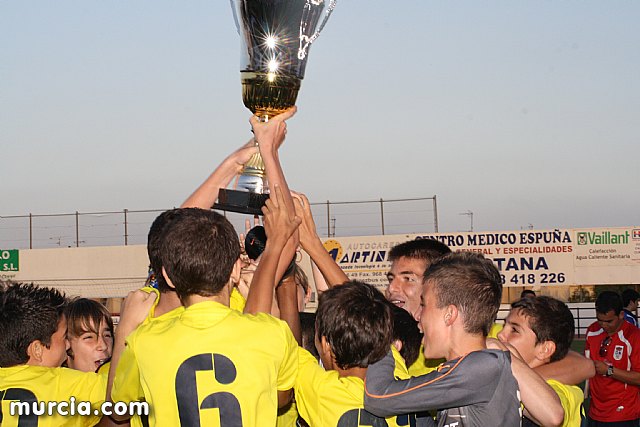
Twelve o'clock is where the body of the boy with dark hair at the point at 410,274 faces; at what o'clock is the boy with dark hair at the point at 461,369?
the boy with dark hair at the point at 461,369 is roughly at 10 o'clock from the boy with dark hair at the point at 410,274.

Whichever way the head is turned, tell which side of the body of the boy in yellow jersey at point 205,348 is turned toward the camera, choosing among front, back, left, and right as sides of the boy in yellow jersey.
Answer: back

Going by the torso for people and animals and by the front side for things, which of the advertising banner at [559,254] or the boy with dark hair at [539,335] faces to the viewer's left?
the boy with dark hair

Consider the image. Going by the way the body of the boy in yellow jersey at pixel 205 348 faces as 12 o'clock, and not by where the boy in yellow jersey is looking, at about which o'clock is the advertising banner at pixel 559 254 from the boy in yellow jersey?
The advertising banner is roughly at 1 o'clock from the boy in yellow jersey.

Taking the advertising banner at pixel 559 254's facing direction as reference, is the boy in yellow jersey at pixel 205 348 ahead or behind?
ahead

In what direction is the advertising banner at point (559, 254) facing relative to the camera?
toward the camera

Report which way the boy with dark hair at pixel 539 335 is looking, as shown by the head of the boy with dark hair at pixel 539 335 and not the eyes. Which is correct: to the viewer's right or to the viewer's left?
to the viewer's left

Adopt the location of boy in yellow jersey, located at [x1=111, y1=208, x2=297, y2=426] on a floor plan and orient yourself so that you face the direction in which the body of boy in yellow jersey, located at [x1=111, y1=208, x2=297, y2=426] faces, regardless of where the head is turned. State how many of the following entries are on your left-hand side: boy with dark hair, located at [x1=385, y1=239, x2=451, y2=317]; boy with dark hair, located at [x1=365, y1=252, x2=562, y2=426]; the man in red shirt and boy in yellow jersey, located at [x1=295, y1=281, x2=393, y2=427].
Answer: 0

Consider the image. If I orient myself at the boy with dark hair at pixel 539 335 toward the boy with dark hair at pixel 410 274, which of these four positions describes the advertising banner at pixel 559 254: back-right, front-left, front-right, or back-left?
front-right

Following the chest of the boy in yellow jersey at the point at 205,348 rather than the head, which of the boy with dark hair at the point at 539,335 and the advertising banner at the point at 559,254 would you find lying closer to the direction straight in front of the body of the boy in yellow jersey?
the advertising banner

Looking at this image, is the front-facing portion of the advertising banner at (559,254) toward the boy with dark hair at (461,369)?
yes

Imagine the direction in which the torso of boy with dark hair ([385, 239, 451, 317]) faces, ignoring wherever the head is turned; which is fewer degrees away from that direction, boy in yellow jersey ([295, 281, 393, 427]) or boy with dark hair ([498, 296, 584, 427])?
the boy in yellow jersey

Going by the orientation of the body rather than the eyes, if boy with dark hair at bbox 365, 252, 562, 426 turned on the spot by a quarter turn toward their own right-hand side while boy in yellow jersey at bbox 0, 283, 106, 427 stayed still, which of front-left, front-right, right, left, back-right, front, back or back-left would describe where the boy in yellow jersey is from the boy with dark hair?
back-left

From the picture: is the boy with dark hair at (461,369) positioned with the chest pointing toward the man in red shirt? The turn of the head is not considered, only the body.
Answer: no

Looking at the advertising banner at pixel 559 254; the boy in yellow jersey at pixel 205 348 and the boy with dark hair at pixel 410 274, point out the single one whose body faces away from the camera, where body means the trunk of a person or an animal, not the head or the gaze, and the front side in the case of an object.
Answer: the boy in yellow jersey

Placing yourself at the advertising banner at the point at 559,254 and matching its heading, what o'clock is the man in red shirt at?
The man in red shirt is roughly at 12 o'clock from the advertising banner.

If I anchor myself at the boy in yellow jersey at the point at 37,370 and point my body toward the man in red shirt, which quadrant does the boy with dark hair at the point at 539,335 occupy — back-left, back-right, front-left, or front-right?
front-right
